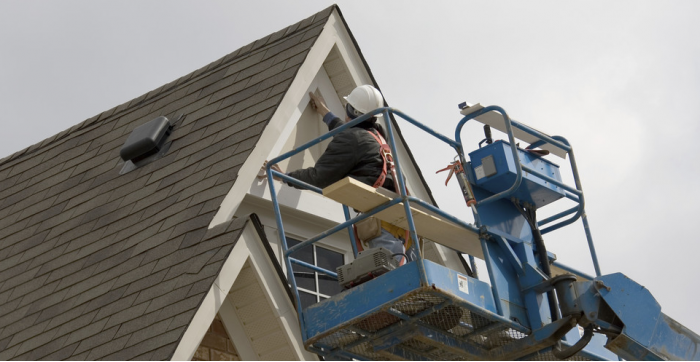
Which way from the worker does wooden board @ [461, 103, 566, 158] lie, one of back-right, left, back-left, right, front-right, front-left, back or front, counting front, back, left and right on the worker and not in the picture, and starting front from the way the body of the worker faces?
back-right

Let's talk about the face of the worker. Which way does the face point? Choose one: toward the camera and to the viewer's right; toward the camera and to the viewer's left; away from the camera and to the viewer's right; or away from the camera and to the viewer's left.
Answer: away from the camera and to the viewer's left

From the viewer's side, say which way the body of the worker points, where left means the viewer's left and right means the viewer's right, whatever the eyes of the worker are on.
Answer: facing away from the viewer and to the left of the viewer

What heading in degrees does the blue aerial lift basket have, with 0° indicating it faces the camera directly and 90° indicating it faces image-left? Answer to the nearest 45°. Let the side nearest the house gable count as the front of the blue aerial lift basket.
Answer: approximately 135°
